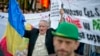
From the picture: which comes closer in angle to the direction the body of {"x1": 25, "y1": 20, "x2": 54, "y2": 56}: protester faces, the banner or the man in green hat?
the man in green hat

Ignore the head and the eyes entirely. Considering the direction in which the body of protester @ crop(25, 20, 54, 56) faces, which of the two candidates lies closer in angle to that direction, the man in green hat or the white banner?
the man in green hat

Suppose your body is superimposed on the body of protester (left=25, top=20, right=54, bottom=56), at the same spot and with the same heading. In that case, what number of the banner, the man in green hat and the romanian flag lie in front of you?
1

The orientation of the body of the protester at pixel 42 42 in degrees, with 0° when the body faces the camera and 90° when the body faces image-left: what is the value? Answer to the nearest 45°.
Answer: approximately 0°

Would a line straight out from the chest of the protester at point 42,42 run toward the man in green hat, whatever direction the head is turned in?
yes

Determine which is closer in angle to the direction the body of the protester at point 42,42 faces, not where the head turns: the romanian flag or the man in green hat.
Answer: the man in green hat

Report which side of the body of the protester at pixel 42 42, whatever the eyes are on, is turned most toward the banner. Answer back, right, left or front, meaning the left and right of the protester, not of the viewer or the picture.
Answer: back
